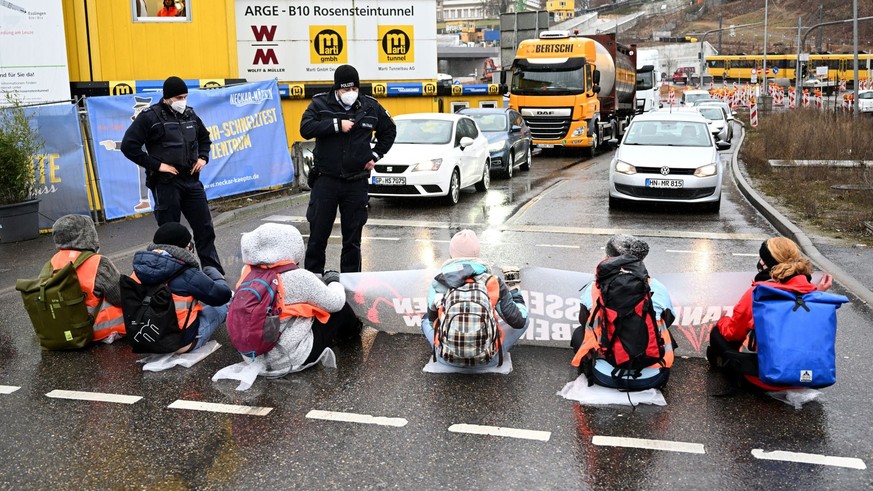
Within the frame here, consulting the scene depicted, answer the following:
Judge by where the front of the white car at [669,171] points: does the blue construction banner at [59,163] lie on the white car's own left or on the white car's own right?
on the white car's own right

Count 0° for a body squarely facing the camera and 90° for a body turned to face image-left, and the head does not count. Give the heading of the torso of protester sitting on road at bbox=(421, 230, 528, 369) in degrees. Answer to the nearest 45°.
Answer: approximately 180°

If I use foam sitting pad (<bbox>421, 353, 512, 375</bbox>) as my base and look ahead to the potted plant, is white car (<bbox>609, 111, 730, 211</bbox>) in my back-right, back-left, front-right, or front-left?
front-right

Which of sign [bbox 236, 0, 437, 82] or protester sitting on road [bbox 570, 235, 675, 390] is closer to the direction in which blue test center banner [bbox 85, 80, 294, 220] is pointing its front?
the protester sitting on road

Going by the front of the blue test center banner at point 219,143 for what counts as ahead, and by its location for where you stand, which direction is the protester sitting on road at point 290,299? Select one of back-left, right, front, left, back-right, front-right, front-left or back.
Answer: front

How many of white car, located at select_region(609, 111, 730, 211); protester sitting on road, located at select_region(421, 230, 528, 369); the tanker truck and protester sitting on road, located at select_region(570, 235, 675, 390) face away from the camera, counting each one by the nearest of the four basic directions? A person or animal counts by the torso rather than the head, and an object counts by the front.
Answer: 2

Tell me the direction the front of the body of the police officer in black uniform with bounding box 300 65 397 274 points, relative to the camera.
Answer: toward the camera

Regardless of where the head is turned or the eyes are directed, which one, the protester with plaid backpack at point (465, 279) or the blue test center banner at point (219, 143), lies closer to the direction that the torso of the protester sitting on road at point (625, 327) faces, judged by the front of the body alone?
the blue test center banner

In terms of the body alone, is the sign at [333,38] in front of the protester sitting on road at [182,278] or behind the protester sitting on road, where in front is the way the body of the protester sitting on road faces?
in front

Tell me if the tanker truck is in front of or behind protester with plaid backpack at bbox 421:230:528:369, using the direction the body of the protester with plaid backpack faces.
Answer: in front

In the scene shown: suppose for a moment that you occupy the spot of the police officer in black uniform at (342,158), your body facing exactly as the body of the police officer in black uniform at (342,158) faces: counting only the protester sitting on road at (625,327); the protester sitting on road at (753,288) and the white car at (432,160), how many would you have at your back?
1

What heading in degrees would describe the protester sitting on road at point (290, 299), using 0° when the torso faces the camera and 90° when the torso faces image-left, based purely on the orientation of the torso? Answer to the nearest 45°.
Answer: approximately 225°

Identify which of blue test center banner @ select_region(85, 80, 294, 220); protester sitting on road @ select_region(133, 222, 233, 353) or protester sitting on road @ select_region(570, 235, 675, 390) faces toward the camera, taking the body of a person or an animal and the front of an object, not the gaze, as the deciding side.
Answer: the blue test center banner

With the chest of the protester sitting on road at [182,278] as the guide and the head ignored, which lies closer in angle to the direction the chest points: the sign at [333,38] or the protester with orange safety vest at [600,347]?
the sign

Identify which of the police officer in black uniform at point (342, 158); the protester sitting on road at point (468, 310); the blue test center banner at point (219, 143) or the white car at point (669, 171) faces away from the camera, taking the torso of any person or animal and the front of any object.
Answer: the protester sitting on road

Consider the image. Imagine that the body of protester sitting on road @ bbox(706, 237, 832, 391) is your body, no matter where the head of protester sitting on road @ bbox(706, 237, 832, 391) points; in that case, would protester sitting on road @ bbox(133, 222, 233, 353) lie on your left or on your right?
on your left

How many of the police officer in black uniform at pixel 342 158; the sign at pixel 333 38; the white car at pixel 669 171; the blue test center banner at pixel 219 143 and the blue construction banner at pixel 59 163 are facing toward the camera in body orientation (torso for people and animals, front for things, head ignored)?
5
